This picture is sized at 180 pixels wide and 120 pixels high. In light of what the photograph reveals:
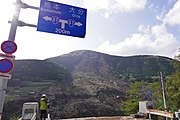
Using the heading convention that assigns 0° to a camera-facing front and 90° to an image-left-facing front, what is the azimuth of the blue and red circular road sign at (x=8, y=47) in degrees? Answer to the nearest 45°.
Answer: approximately 0°

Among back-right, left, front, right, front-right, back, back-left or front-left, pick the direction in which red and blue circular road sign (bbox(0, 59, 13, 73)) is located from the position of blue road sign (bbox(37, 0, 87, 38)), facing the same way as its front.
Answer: front-right

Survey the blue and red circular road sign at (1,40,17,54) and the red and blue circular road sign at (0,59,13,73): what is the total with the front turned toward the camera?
2

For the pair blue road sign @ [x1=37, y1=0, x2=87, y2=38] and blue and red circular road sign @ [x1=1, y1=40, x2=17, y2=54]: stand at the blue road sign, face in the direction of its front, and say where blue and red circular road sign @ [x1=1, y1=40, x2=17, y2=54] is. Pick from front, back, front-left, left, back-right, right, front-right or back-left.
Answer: front-right

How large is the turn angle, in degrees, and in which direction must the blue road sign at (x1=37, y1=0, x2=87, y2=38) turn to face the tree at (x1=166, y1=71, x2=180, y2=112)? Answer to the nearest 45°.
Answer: approximately 135° to its left

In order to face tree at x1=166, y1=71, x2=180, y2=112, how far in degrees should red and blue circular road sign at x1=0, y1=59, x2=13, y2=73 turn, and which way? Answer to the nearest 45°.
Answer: approximately 135° to its left

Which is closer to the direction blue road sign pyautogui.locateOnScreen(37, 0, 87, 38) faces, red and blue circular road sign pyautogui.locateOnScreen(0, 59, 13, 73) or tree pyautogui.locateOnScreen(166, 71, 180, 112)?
the red and blue circular road sign

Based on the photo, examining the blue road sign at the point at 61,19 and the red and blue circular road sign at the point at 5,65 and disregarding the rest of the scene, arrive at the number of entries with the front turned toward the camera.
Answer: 2

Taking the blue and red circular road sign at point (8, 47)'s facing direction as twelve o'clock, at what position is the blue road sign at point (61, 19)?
The blue road sign is roughly at 8 o'clock from the blue and red circular road sign.
